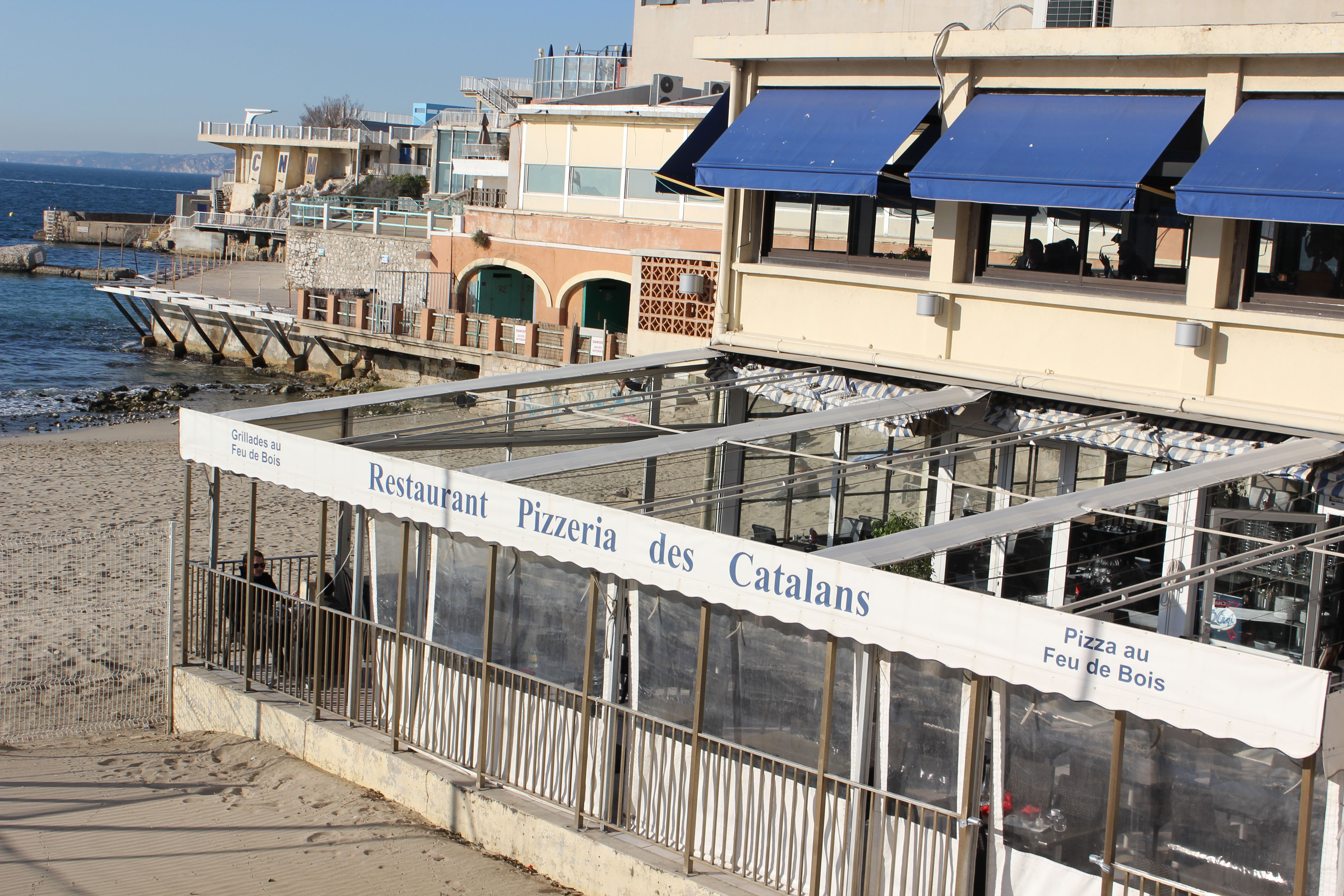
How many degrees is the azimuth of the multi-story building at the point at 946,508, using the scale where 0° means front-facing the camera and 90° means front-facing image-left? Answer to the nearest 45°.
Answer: approximately 45°

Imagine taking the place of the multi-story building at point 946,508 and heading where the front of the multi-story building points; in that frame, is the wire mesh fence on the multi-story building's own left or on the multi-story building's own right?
on the multi-story building's own right

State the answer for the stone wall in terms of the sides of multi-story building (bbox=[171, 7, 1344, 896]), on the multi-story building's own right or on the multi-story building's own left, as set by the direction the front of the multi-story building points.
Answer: on the multi-story building's own right

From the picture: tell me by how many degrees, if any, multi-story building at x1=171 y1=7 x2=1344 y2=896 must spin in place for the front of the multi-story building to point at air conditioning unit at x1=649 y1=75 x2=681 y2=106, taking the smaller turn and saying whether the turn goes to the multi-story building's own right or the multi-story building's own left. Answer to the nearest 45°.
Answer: approximately 135° to the multi-story building's own right

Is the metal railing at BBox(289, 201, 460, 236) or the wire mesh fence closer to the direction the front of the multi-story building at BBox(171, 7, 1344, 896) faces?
the wire mesh fence
